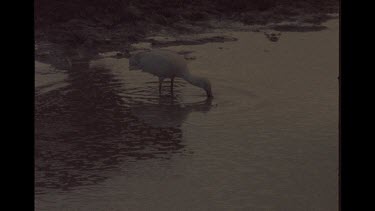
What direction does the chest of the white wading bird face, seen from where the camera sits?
to the viewer's right
